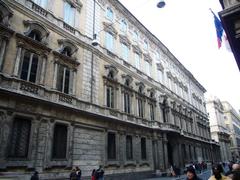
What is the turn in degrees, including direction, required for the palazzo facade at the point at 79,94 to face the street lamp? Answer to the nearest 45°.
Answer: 0° — it already faces it

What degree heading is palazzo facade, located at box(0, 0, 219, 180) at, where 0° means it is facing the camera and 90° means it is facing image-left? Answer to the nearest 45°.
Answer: approximately 315°
